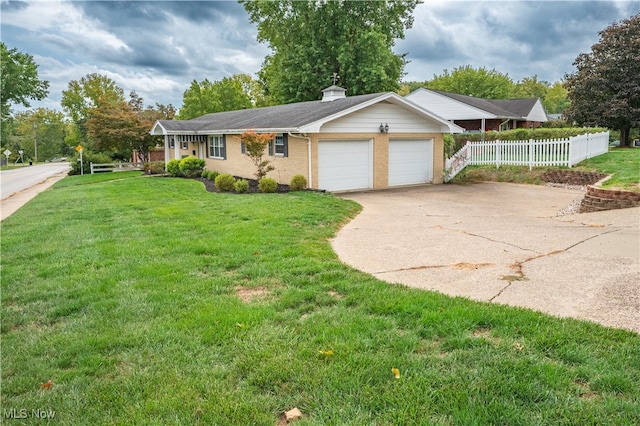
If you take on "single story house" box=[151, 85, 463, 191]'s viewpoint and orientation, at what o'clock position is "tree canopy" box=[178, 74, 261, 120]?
The tree canopy is roughly at 4 o'clock from the single story house.

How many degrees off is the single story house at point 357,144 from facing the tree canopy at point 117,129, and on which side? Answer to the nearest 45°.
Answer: approximately 90° to its right

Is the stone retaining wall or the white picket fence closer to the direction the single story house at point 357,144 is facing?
the stone retaining wall

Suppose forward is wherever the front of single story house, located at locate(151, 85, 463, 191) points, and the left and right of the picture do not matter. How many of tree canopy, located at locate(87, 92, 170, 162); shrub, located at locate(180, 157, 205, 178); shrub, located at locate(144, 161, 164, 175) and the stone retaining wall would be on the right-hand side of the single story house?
3

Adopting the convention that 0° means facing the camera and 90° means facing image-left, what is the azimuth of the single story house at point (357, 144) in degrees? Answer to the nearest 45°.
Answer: approximately 45°

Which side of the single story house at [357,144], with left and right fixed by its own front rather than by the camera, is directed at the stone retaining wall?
left

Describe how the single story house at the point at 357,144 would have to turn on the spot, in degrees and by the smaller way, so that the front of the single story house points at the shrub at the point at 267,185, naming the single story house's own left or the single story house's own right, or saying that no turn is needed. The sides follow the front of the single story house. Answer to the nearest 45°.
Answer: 0° — it already faces it

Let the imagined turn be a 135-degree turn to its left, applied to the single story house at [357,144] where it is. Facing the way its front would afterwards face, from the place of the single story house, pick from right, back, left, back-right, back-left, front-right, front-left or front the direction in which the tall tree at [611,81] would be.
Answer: front-left

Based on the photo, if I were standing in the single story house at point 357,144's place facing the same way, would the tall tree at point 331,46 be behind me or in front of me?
behind

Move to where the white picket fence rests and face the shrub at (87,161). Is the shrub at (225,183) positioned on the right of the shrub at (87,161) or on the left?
left

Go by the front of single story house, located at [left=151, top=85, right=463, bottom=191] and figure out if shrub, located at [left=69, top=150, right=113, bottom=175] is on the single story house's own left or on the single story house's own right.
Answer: on the single story house's own right

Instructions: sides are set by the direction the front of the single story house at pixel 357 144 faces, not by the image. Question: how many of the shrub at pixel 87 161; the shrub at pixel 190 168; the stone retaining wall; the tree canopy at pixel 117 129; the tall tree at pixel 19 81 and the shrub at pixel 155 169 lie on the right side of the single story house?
5
